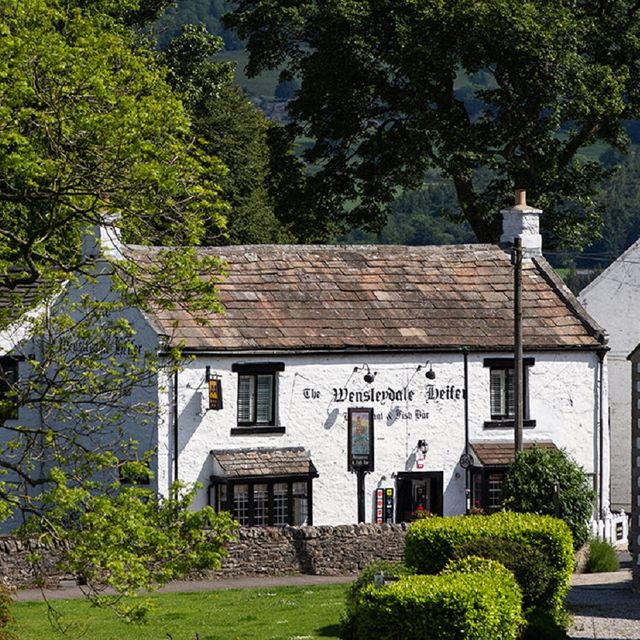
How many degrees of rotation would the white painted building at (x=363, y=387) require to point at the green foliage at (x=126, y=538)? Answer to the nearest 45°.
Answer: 0° — it already faces it

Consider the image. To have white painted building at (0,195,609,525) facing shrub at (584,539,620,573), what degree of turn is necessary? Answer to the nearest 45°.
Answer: approximately 45° to its left

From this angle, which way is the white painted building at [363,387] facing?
toward the camera

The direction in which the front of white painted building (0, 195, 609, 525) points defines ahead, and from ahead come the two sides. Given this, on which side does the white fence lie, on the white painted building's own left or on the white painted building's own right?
on the white painted building's own left

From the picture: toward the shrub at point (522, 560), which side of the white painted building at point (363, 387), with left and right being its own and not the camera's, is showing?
front

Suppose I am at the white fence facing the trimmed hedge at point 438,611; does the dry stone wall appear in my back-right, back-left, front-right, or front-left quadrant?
front-right

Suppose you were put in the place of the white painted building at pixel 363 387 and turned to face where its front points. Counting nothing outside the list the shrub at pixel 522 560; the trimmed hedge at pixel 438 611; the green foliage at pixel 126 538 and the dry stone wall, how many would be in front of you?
4

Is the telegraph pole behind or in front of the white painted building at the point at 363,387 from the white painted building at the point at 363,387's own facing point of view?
in front

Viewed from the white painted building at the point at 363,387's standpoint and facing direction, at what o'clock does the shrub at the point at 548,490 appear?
The shrub is roughly at 11 o'clock from the white painted building.

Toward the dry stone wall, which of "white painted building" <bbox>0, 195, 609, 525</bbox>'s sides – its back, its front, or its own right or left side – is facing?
front

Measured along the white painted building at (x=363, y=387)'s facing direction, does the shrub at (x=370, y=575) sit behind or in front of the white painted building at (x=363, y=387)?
in front

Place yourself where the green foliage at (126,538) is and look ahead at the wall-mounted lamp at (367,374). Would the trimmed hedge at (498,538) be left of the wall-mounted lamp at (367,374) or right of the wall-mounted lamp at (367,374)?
right
